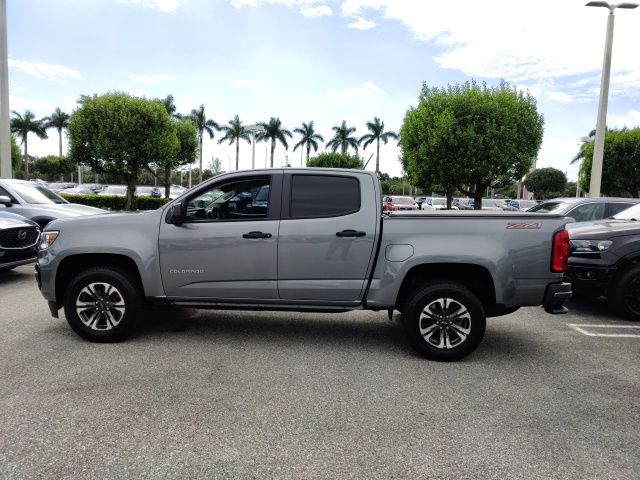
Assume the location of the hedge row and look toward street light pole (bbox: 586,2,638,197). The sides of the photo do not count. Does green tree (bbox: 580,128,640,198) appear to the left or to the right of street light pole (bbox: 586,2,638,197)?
left

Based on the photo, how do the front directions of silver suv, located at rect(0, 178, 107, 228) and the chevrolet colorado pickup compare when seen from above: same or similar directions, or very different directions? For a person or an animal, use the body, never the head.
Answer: very different directions

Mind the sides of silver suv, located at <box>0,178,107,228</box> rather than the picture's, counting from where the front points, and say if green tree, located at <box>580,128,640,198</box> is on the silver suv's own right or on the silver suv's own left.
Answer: on the silver suv's own left

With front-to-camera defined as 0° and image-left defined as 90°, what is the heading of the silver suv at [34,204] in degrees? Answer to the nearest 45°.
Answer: approximately 315°

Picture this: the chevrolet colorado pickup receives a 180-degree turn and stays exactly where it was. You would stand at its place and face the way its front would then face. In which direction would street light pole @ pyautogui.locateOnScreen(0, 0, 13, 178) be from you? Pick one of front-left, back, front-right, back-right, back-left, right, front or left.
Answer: back-left

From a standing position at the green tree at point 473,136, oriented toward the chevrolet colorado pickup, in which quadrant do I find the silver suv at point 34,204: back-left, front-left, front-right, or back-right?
front-right

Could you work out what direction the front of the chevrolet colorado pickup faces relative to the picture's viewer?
facing to the left of the viewer

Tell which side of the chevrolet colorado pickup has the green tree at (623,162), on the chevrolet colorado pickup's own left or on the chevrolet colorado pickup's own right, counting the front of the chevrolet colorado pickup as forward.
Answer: on the chevrolet colorado pickup's own right

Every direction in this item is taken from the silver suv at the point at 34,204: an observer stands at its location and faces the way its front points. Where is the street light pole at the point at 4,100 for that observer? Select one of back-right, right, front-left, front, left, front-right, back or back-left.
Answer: back-left

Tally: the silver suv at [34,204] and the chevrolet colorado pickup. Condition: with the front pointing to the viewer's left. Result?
1

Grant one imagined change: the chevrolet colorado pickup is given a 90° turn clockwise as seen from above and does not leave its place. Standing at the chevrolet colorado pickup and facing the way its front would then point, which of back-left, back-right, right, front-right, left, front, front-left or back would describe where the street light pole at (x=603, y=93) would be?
front-right

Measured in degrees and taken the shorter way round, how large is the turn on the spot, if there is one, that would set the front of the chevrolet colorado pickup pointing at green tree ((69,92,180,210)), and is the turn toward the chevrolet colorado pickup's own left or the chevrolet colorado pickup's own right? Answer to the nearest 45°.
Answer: approximately 45° to the chevrolet colorado pickup's own right
